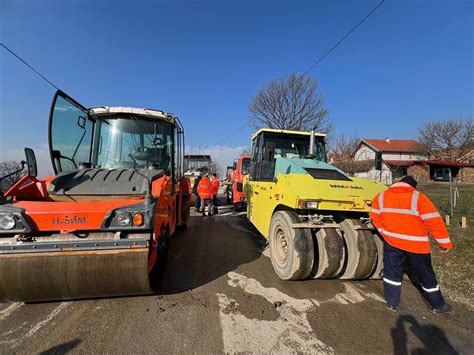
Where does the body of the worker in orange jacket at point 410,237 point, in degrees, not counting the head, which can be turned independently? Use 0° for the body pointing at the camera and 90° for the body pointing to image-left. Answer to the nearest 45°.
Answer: approximately 180°
